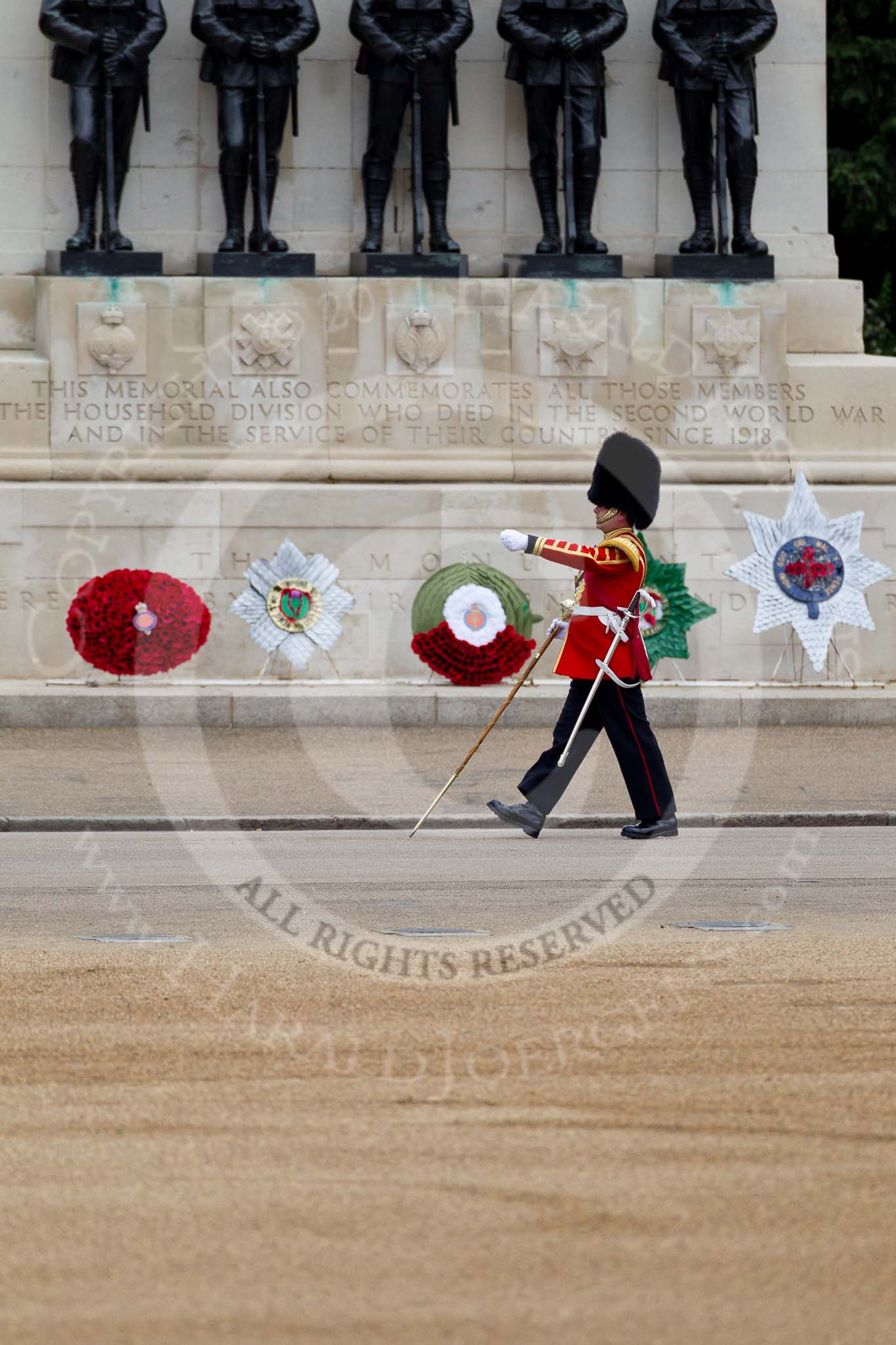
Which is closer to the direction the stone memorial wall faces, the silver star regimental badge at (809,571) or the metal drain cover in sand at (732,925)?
the metal drain cover in sand

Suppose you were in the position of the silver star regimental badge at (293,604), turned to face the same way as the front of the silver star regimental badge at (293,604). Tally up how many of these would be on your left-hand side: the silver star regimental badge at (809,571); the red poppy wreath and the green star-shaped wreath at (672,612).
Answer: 2

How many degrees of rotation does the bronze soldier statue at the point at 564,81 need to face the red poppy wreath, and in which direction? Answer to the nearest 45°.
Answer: approximately 45° to its right

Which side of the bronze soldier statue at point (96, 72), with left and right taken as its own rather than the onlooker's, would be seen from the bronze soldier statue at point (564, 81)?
left
